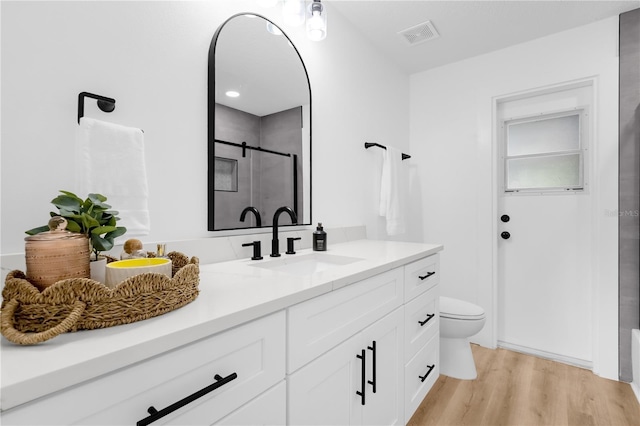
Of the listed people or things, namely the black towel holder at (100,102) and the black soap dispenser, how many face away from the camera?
0

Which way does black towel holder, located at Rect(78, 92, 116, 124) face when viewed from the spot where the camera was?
facing the viewer and to the right of the viewer

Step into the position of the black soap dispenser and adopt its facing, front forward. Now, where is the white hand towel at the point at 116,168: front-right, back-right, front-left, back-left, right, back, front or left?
front-right

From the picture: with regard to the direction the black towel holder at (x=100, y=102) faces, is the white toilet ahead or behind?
ahead

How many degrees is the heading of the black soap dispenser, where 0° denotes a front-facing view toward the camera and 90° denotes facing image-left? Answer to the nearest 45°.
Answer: approximately 0°

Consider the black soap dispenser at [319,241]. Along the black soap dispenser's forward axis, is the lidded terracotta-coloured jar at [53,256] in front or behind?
in front

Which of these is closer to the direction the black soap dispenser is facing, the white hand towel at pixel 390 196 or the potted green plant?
the potted green plant

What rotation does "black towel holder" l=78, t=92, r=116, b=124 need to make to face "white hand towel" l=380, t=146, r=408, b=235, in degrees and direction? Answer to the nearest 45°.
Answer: approximately 45° to its left

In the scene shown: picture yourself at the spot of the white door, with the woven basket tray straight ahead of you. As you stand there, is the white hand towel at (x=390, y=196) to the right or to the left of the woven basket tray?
right

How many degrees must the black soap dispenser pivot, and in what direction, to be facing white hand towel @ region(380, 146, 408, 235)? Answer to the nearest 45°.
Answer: approximately 135° to its left
